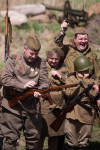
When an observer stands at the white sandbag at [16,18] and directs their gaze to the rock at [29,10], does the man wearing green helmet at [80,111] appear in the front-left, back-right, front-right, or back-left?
back-right

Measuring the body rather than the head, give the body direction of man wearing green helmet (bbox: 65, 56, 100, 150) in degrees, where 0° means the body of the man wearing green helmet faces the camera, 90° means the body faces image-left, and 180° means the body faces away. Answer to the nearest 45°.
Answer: approximately 0°

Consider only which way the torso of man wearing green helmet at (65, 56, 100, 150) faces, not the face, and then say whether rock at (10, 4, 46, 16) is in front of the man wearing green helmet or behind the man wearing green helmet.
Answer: behind

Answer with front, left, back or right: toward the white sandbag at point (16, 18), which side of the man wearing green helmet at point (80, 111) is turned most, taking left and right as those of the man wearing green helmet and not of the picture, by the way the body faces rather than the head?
back
